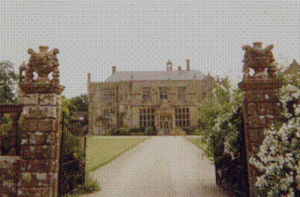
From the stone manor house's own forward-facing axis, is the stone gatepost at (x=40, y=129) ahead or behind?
ahead

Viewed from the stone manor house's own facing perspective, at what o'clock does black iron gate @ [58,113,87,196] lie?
The black iron gate is roughly at 12 o'clock from the stone manor house.

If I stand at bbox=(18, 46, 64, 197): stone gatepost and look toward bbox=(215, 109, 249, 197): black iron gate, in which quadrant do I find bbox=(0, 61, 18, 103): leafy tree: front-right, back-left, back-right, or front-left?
back-left

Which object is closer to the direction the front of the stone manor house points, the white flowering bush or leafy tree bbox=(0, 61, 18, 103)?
the white flowering bush

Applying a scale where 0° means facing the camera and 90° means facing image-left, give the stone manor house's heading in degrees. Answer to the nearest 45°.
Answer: approximately 0°

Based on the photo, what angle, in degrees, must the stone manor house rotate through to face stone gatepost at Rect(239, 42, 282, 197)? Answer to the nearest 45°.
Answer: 0° — it already faces it

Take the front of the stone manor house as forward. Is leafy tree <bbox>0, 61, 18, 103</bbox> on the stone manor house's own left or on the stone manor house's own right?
on the stone manor house's own right

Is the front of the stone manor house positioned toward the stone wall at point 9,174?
yes

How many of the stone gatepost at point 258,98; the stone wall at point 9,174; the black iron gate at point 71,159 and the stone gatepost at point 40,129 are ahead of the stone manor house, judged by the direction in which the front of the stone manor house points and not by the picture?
4

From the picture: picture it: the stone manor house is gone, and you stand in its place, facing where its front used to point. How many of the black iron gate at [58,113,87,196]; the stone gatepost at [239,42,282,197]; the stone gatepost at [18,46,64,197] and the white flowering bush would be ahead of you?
4

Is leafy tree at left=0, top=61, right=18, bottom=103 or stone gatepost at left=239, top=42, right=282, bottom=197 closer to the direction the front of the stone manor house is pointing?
the stone gatepost

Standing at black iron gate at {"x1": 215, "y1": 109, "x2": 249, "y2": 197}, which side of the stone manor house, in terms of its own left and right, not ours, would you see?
front
